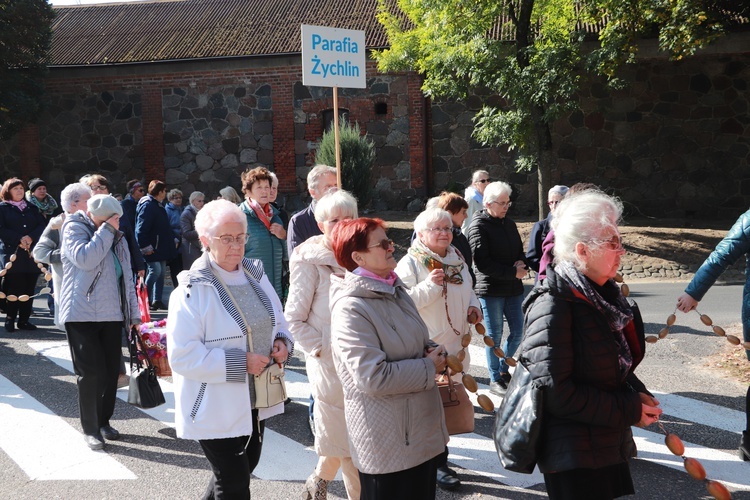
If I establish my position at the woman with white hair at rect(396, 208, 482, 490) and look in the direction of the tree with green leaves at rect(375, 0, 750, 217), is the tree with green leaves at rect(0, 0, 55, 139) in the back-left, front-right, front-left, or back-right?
front-left

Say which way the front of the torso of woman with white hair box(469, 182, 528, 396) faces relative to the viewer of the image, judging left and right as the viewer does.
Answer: facing the viewer and to the right of the viewer

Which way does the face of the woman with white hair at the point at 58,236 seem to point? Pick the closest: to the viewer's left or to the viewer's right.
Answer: to the viewer's right

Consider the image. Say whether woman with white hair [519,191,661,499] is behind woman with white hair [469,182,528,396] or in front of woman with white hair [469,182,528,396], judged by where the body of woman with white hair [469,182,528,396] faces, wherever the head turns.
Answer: in front

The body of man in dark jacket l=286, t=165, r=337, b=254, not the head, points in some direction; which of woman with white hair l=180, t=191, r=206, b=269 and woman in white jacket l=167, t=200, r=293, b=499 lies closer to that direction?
the woman in white jacket

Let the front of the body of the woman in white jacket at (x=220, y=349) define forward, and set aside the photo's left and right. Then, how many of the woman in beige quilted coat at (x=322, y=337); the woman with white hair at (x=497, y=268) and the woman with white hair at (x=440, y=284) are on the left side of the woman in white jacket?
3

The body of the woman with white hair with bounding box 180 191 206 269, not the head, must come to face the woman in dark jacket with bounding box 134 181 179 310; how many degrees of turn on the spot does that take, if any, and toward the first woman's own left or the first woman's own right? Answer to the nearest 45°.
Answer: approximately 135° to the first woman's own right

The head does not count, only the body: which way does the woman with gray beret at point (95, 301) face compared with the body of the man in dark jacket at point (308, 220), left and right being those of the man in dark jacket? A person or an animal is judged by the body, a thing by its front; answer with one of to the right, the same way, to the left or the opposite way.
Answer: the same way

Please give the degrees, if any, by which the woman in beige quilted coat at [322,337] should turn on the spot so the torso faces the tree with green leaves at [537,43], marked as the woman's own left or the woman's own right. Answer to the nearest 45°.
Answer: approximately 135° to the woman's own left

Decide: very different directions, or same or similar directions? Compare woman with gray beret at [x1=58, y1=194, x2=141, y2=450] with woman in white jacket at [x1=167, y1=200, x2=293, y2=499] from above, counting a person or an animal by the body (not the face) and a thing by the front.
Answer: same or similar directions

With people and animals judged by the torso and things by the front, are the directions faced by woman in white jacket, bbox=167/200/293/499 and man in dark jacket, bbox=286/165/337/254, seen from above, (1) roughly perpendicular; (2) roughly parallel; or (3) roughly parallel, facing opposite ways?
roughly parallel
